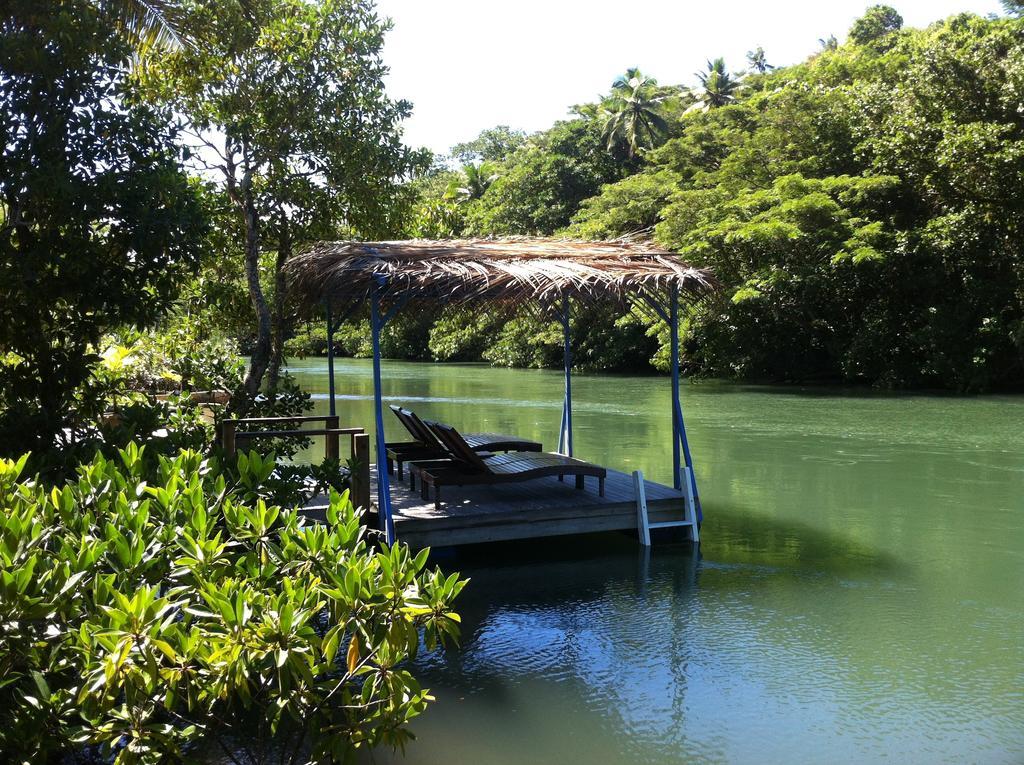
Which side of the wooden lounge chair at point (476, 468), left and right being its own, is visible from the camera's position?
right

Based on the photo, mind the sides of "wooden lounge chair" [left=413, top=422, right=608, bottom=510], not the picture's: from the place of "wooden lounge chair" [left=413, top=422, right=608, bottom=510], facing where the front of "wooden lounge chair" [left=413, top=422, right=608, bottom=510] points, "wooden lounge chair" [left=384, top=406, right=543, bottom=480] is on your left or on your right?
on your left

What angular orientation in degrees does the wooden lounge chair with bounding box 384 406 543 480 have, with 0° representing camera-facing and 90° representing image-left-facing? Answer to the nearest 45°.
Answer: approximately 270°

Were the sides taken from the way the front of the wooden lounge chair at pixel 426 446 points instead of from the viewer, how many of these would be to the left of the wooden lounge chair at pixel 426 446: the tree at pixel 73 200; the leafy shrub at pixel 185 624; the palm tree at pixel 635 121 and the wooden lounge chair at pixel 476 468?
1

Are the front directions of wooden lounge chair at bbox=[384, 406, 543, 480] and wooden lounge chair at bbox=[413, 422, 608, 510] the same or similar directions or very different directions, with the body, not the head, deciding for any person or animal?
same or similar directions

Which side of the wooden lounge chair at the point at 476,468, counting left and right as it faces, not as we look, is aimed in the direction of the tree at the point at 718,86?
left

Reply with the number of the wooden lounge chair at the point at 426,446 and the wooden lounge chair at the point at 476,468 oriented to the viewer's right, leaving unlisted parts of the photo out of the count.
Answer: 2

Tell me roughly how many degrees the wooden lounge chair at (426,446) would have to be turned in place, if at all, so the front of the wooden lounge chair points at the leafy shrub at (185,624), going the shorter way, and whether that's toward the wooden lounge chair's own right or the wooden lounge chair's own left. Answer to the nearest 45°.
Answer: approximately 90° to the wooden lounge chair's own right

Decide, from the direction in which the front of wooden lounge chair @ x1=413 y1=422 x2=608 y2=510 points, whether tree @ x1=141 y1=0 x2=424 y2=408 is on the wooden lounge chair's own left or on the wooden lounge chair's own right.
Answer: on the wooden lounge chair's own left

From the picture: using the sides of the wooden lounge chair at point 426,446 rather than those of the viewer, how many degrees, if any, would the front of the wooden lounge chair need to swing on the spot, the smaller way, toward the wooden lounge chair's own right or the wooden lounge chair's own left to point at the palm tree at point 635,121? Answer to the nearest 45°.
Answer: approximately 90° to the wooden lounge chair's own left

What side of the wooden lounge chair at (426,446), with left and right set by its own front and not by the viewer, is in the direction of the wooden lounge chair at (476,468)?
right

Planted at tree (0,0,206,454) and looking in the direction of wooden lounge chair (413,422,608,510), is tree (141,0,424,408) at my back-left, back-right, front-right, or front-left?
front-left

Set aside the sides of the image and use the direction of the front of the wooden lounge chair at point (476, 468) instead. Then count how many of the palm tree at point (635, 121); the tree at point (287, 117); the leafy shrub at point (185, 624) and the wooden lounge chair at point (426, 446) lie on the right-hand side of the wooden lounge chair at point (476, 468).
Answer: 1
